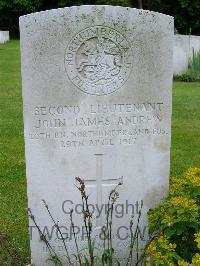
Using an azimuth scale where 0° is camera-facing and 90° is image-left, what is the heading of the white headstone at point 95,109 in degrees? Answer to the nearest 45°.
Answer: approximately 0°

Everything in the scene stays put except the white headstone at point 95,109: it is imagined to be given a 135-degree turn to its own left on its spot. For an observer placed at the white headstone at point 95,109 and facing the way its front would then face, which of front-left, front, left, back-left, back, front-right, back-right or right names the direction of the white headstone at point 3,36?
front-left
